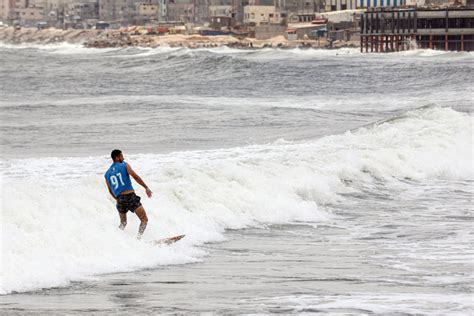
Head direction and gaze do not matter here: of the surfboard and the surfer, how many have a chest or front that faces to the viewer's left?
0

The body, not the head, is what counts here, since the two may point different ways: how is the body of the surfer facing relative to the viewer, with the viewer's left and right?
facing away from the viewer and to the right of the viewer

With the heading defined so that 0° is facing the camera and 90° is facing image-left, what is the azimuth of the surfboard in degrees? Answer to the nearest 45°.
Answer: approximately 270°
